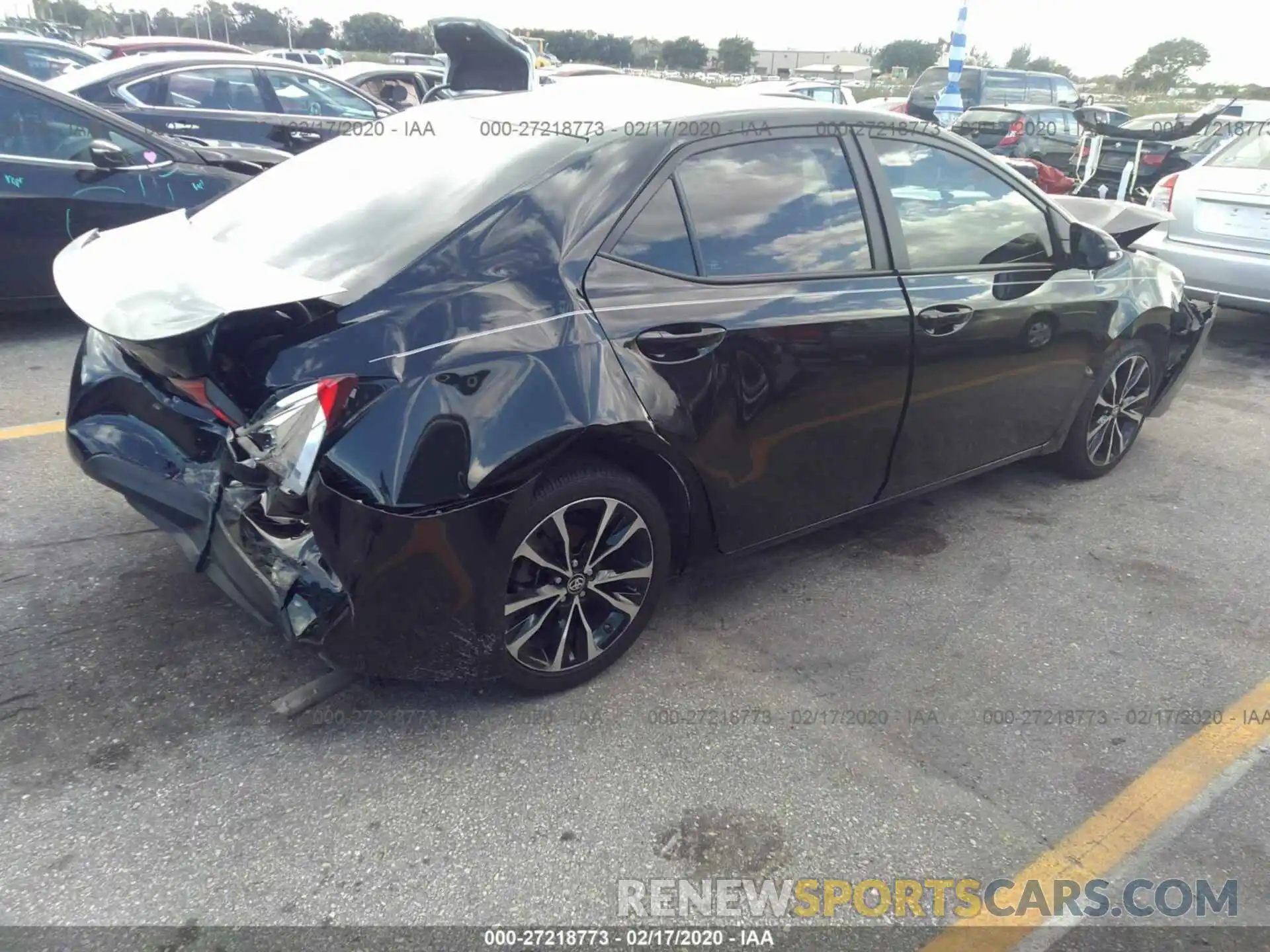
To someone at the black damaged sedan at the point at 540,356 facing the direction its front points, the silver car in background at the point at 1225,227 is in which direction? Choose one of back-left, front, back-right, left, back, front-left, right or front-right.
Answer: front

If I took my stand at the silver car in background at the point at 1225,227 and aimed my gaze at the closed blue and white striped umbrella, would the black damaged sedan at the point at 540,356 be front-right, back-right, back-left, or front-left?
back-left

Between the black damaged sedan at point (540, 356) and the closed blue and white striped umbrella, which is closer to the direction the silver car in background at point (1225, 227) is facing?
the closed blue and white striped umbrella

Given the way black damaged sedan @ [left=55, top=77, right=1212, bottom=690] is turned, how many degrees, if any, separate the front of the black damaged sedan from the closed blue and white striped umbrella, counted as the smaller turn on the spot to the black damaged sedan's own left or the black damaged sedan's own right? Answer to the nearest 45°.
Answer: approximately 45° to the black damaged sedan's own left

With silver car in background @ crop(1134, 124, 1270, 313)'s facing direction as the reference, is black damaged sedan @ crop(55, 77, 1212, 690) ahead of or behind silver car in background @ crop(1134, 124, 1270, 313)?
behind

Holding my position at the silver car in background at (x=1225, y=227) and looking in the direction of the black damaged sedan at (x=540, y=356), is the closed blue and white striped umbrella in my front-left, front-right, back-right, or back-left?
back-right

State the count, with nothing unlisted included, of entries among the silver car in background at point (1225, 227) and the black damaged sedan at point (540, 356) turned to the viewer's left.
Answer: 0

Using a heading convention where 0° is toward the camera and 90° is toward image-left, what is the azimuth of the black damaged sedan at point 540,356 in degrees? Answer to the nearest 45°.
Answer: approximately 225°

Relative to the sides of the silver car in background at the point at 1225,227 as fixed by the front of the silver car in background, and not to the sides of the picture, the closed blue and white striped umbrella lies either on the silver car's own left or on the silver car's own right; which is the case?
on the silver car's own left

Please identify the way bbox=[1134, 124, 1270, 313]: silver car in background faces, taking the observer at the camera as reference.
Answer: facing away from the viewer and to the right of the viewer
